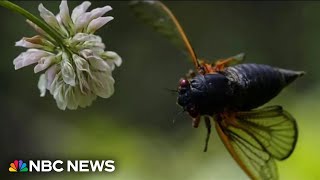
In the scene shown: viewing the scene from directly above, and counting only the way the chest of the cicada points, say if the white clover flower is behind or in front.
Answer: in front

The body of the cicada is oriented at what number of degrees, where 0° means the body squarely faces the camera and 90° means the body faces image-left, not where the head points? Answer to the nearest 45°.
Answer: approximately 90°
